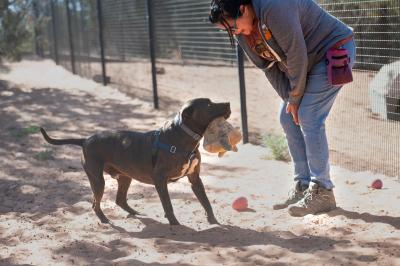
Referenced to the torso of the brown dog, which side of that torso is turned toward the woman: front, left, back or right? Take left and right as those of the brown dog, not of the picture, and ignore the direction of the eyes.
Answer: front

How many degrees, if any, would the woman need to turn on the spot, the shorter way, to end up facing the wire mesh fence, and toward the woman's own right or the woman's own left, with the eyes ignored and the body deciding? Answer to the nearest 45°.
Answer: approximately 90° to the woman's own right

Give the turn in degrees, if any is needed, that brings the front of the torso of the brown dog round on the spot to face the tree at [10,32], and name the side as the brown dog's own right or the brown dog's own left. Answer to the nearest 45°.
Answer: approximately 90° to the brown dog's own left

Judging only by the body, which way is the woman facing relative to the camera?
to the viewer's left

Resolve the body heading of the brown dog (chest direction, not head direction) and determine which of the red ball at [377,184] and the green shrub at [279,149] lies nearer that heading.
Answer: the red ball

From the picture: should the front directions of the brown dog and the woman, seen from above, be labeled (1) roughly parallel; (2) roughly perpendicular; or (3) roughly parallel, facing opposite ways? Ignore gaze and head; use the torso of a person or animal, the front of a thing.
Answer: roughly parallel, facing opposite ways

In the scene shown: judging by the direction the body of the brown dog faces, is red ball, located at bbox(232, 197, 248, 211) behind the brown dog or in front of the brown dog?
in front

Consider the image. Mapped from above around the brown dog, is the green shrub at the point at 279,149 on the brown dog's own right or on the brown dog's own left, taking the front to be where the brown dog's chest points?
on the brown dog's own left

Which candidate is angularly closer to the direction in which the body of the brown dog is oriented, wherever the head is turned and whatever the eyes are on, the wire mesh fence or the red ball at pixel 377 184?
the red ball

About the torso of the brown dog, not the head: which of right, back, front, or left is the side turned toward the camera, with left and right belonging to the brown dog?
right

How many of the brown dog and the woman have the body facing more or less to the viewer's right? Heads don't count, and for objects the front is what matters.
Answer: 1

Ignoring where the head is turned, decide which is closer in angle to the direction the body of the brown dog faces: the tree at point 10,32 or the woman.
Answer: the woman

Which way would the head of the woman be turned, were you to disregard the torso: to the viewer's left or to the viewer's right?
to the viewer's left

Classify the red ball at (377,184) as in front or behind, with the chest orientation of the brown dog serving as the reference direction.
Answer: in front

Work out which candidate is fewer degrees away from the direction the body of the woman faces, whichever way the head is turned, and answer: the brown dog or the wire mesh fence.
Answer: the brown dog

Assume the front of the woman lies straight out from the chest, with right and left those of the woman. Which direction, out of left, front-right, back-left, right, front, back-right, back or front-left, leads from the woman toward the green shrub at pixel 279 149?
right

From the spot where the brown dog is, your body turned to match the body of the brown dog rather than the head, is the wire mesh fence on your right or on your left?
on your left
